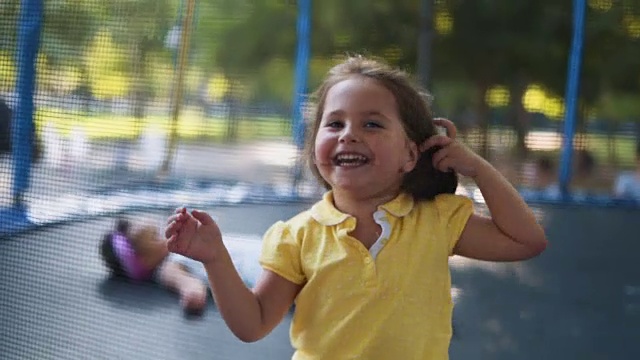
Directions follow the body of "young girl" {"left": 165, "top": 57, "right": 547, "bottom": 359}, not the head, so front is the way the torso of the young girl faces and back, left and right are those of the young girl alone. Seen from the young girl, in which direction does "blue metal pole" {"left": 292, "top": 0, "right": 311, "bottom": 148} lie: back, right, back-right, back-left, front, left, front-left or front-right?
back

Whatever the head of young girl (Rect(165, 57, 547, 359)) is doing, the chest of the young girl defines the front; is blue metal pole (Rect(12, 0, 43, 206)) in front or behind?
behind

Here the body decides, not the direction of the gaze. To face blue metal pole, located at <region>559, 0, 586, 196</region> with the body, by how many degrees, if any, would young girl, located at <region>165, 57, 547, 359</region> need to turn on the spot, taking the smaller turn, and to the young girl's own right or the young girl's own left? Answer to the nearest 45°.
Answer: approximately 180°

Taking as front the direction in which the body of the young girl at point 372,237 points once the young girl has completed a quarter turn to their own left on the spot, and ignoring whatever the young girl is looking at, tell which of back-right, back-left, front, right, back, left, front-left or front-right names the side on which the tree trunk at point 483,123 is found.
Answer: left

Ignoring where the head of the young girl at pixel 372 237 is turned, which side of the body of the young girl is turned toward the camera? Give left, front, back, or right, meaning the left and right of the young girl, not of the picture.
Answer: front

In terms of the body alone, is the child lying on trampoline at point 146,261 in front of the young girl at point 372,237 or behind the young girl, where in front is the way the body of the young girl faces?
behind

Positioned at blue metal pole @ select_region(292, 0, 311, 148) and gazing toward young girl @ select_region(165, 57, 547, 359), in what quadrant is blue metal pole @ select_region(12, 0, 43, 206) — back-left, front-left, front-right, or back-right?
front-right

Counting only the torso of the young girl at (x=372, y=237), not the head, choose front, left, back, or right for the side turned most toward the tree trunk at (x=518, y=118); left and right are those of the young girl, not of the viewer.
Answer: back
